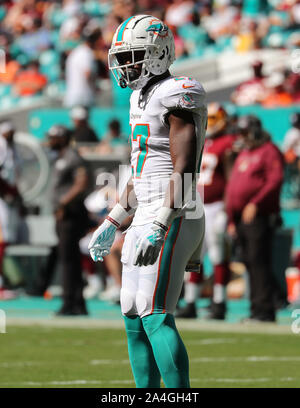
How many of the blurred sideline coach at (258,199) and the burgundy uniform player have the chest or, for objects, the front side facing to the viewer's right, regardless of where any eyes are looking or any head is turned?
0

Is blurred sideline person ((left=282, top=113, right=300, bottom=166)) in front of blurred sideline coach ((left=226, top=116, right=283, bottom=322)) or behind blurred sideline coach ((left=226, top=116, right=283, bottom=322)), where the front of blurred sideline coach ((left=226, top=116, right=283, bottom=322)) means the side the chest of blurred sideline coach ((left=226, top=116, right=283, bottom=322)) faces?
behind

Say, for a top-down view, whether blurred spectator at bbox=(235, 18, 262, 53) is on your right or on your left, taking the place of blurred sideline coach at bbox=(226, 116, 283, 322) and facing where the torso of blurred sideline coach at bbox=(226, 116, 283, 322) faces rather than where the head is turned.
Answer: on your right

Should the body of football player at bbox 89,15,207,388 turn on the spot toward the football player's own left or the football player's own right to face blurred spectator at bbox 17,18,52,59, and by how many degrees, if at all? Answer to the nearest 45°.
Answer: approximately 135° to the football player's own right

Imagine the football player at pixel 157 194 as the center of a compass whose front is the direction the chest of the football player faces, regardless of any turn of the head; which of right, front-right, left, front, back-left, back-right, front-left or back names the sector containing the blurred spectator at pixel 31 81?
back-right

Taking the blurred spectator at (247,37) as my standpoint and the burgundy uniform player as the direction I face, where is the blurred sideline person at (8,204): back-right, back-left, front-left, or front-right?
front-right

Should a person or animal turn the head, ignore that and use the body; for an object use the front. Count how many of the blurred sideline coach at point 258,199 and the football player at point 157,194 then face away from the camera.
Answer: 0

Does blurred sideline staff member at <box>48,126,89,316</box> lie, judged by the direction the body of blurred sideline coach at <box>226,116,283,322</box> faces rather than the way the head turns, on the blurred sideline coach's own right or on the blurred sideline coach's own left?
on the blurred sideline coach's own right

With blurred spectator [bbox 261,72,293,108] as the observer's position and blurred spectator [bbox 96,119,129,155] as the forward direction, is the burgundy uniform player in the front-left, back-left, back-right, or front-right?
front-left

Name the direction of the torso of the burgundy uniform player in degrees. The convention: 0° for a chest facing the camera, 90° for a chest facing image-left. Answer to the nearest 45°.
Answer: approximately 45°

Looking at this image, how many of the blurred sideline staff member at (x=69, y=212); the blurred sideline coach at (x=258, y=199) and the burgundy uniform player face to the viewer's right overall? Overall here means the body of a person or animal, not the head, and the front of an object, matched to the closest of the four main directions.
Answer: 0
